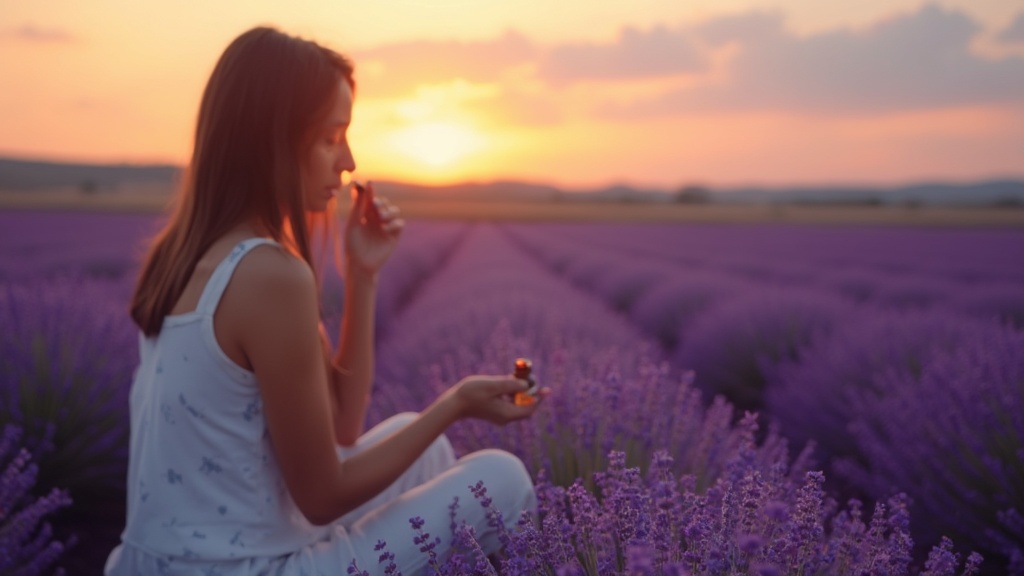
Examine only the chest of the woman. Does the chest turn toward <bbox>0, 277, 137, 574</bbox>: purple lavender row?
no

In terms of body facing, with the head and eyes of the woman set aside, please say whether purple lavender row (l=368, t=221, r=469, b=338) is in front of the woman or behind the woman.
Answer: in front

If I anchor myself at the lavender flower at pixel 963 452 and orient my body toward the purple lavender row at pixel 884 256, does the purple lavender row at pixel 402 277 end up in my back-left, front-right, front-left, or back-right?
front-left

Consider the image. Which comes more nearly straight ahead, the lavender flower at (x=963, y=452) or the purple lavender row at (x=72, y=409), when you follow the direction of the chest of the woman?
the lavender flower

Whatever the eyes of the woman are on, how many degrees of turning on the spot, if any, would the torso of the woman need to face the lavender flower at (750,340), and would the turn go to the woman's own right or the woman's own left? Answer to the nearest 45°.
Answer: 0° — they already face it

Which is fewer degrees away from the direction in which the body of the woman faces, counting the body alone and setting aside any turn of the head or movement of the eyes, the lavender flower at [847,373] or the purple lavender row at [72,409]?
the lavender flower

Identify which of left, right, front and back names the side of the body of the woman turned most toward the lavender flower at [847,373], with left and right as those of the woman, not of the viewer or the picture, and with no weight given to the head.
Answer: front

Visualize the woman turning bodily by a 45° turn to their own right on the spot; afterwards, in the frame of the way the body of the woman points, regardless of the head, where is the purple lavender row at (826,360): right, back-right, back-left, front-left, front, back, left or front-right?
front-left

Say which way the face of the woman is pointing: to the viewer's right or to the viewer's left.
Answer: to the viewer's right

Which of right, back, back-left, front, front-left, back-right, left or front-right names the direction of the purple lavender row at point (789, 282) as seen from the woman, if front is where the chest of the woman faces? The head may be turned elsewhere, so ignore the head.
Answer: front

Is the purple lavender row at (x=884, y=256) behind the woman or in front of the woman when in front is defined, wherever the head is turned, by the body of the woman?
in front

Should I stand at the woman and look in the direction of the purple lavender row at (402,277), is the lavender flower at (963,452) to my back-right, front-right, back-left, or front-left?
front-right

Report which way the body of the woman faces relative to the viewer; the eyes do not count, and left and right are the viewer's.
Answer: facing away from the viewer and to the right of the viewer
